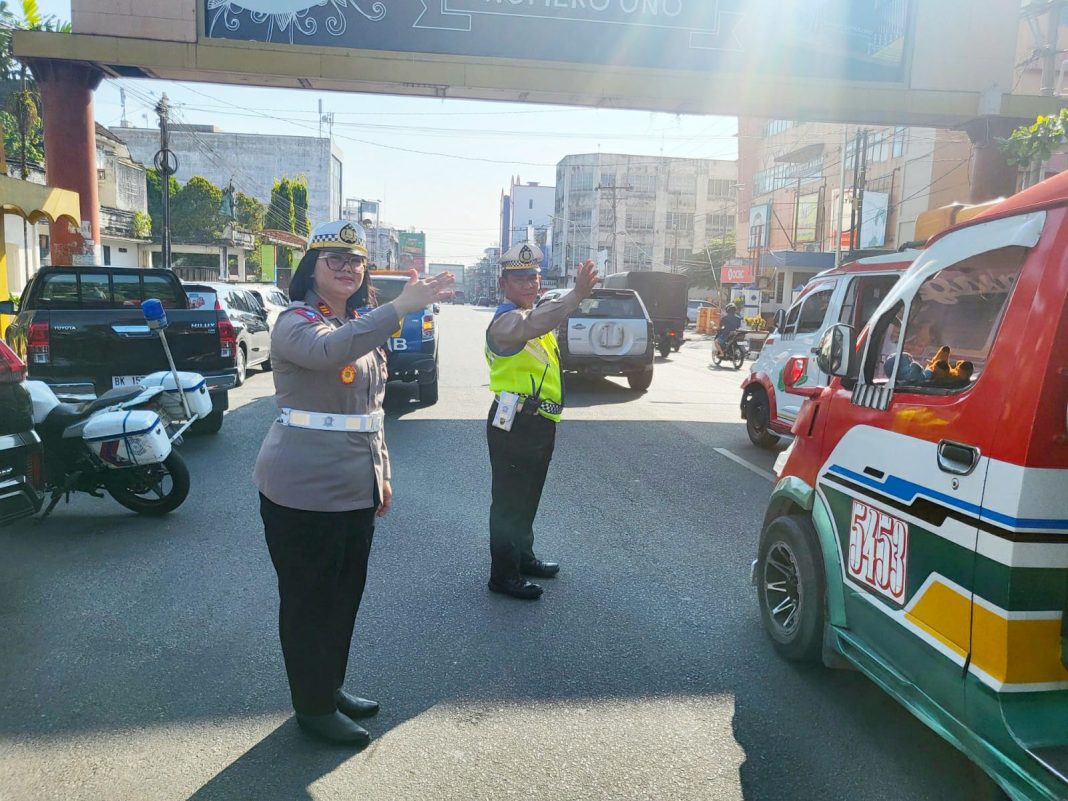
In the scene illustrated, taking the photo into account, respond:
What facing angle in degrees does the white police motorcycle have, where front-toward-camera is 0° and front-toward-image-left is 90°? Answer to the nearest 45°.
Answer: approximately 135°

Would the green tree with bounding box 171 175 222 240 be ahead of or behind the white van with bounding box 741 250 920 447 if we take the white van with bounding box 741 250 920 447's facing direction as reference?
ahead

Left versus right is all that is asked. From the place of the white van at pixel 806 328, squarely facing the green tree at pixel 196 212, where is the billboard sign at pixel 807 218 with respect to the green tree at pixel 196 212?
right

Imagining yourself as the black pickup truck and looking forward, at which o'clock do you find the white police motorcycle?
The white police motorcycle is roughly at 6 o'clock from the black pickup truck.

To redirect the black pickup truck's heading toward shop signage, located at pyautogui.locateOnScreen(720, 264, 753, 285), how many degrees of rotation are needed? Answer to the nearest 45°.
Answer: approximately 45° to its right

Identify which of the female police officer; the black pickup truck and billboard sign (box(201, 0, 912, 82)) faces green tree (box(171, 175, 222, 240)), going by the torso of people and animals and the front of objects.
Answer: the black pickup truck

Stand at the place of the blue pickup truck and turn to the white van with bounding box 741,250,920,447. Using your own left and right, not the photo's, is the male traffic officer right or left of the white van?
right

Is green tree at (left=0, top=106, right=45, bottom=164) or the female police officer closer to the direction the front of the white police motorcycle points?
the green tree

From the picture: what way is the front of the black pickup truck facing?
away from the camera

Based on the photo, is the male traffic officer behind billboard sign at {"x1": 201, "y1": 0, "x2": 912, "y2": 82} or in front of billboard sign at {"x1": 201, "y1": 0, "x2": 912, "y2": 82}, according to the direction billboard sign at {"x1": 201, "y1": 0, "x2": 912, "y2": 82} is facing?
in front

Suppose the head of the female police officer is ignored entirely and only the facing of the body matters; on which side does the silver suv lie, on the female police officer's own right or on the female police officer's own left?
on the female police officer's own left

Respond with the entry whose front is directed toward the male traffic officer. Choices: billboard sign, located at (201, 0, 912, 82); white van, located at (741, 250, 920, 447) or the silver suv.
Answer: the billboard sign

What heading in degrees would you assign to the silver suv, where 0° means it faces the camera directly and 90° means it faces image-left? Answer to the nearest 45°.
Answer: approximately 180°
